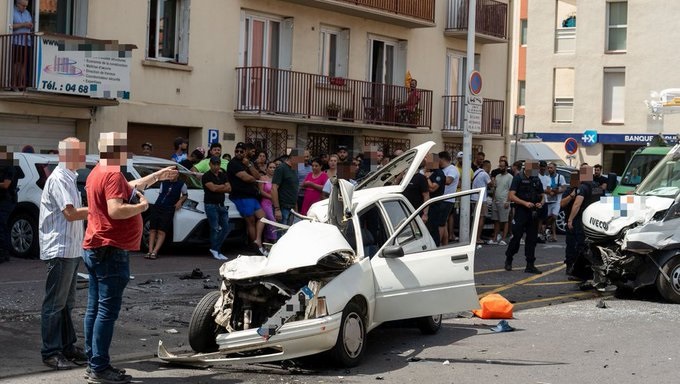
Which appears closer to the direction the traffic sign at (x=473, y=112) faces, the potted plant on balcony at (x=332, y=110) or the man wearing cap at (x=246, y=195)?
the man wearing cap

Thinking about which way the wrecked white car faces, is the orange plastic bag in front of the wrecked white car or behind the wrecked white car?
behind

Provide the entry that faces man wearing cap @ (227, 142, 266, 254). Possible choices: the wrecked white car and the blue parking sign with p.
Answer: the blue parking sign with p

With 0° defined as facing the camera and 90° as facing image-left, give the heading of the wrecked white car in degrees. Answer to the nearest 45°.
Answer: approximately 45°

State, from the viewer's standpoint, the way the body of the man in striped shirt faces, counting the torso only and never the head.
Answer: to the viewer's right

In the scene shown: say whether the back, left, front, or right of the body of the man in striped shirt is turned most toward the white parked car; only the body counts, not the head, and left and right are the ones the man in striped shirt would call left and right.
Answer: left

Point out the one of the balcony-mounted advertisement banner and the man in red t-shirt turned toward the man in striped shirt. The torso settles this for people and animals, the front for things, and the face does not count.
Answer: the balcony-mounted advertisement banner

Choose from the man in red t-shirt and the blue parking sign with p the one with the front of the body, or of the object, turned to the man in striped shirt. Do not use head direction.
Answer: the blue parking sign with p

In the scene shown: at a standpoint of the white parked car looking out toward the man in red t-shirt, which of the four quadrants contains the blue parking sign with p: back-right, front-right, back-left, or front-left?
back-left

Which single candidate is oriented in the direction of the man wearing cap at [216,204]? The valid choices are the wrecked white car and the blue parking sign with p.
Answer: the blue parking sign with p

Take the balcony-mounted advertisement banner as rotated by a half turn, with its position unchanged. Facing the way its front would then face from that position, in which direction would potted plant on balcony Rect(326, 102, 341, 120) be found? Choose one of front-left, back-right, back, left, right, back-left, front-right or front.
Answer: front-right

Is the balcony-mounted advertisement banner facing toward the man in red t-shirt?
yes

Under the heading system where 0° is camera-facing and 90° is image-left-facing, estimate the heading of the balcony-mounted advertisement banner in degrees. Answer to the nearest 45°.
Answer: approximately 0°

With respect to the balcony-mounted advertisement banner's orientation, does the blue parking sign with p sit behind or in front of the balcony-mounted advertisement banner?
behind

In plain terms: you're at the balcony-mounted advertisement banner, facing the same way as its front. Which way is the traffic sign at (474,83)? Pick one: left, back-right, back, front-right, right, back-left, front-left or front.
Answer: left

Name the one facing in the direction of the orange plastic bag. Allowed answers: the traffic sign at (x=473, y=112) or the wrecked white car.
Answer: the traffic sign

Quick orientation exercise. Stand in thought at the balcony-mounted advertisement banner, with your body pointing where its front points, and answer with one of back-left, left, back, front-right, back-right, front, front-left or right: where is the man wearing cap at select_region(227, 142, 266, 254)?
front-left
